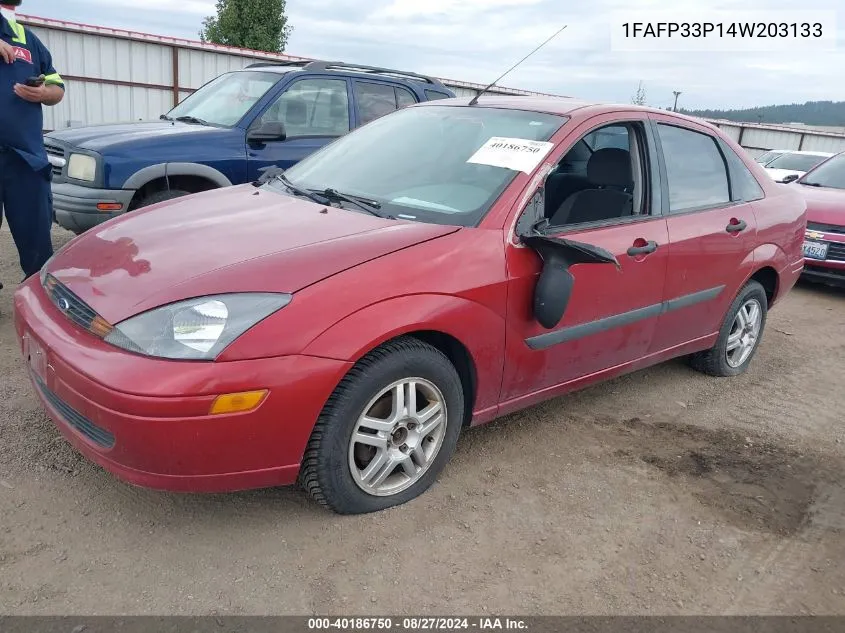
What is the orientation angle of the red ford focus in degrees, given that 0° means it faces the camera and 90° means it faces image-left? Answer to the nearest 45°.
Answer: approximately 45°

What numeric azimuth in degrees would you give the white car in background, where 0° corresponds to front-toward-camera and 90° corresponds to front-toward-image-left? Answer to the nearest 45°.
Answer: approximately 45°

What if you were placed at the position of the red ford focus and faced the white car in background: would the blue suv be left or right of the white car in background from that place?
left

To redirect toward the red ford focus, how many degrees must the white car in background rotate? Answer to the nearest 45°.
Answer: approximately 45° to its left

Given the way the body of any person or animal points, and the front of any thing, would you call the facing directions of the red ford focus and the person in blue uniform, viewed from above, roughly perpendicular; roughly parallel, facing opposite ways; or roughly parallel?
roughly perpendicular

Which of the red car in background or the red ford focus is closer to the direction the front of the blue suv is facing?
the red ford focus

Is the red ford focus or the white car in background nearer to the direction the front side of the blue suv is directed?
the red ford focus

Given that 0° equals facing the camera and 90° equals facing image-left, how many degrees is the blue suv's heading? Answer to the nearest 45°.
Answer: approximately 45°
